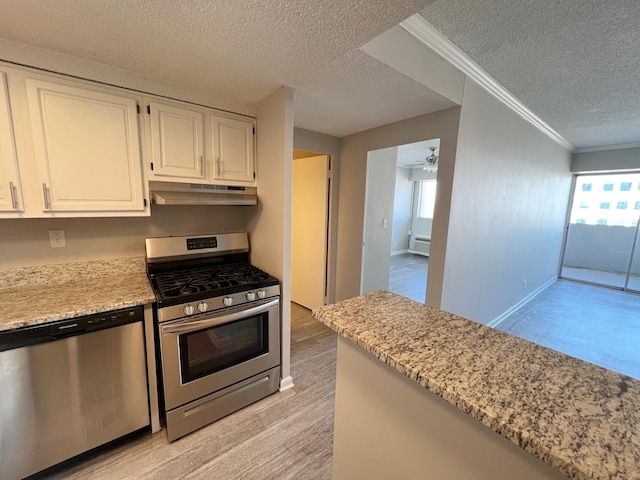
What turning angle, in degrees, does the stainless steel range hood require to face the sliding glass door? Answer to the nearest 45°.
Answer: approximately 90° to its left

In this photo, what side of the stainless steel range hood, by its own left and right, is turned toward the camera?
front

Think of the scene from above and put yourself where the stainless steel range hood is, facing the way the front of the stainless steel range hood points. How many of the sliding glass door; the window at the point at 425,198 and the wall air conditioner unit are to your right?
0

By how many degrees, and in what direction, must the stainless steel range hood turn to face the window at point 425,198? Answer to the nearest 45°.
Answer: approximately 135° to its left

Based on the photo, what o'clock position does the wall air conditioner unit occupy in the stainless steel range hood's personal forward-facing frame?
The wall air conditioner unit is roughly at 8 o'clock from the stainless steel range hood.

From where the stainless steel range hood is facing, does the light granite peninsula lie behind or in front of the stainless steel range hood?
in front

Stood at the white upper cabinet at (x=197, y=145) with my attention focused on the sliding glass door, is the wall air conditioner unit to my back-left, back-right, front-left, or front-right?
front-left
